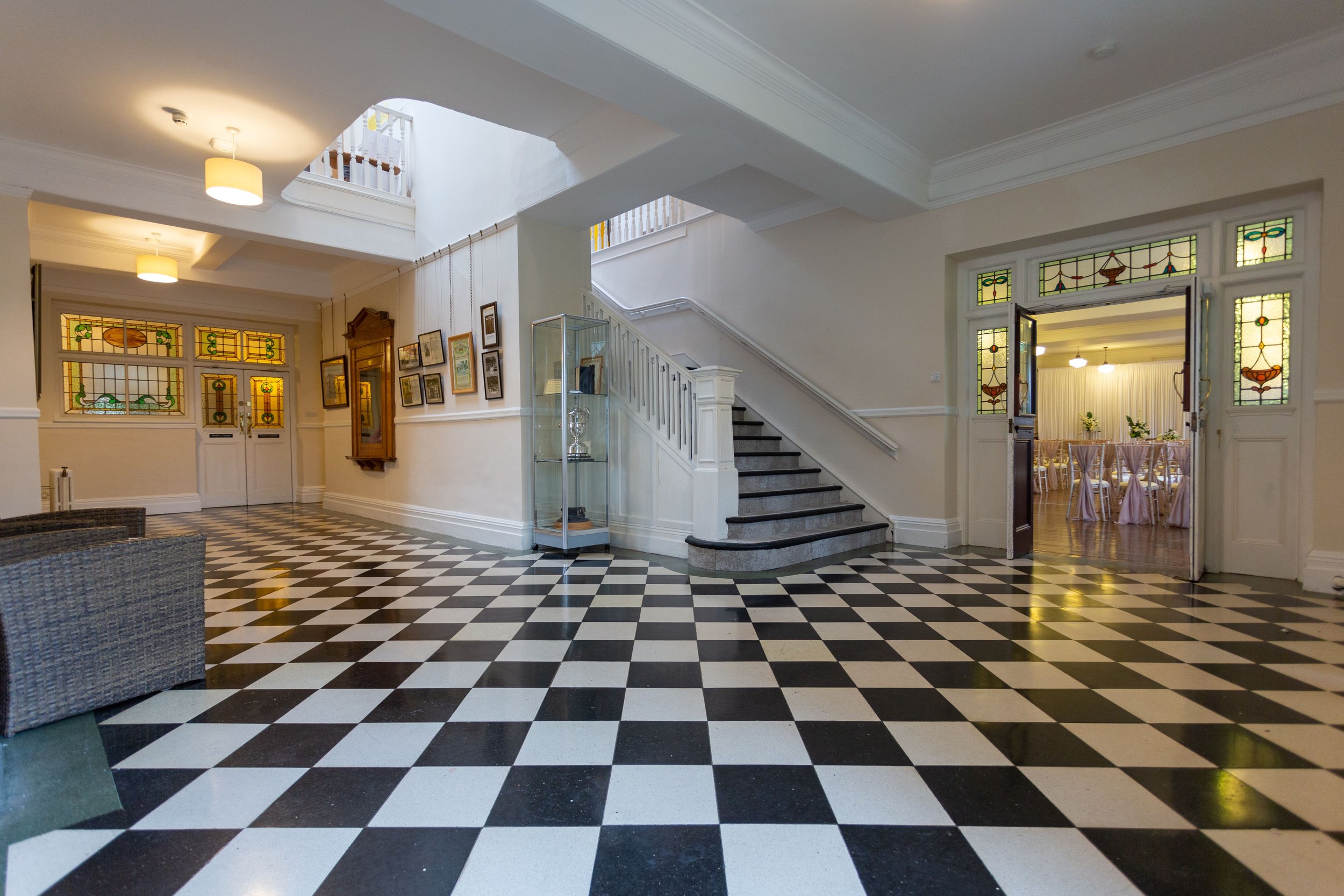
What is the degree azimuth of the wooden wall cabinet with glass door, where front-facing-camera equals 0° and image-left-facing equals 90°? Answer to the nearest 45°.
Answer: approximately 45°

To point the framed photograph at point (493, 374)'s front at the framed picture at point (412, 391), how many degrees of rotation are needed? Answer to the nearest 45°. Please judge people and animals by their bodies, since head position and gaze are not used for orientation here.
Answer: approximately 90° to its right

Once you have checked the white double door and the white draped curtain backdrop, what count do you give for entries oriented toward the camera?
2

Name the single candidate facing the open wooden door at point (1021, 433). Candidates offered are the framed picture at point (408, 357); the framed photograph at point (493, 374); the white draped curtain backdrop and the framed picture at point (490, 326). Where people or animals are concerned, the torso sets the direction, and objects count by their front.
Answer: the white draped curtain backdrop

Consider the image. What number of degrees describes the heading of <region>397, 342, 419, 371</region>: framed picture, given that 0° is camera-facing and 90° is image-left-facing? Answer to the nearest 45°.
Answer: approximately 45°

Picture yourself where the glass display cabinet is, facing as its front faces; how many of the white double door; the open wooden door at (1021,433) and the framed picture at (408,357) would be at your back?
2

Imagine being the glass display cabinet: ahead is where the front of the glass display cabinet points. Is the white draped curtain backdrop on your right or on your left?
on your left

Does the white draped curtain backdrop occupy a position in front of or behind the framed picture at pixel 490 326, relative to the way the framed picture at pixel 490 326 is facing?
behind

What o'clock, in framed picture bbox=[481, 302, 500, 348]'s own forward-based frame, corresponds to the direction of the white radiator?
The white radiator is roughly at 2 o'clock from the framed picture.

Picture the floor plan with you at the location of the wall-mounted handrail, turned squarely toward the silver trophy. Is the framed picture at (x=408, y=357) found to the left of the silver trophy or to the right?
right
